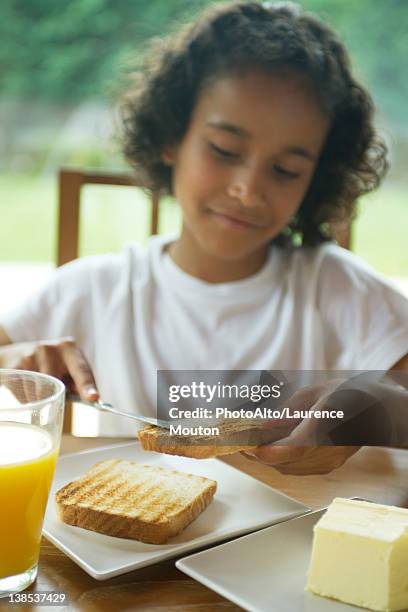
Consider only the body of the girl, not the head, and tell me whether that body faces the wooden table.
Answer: yes

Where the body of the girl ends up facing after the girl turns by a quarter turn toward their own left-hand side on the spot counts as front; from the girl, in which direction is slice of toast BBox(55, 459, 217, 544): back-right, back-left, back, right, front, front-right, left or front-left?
right

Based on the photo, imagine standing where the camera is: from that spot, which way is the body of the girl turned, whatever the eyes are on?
toward the camera

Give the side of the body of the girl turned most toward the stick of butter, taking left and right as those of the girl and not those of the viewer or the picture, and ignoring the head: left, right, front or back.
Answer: front

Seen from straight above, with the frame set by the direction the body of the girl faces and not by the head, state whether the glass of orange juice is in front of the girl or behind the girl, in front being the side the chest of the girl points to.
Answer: in front

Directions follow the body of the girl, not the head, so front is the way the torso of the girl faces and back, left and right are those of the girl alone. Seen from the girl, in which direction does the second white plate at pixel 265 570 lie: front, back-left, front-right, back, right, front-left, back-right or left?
front

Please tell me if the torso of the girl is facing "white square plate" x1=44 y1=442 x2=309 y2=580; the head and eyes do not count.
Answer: yes

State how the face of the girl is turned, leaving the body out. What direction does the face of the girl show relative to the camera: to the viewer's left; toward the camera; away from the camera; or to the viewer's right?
toward the camera
